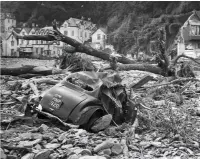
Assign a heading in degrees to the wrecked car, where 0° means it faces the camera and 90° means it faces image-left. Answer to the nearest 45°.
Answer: approximately 225°

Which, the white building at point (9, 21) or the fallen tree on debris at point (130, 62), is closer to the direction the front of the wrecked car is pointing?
the fallen tree on debris

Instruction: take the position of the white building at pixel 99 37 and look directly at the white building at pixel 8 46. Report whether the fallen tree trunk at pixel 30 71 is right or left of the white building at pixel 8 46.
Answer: left

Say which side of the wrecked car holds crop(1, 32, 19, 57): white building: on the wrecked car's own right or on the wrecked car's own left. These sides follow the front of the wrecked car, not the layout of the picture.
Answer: on the wrecked car's own left

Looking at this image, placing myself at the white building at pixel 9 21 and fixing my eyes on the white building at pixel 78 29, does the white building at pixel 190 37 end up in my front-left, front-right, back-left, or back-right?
front-right

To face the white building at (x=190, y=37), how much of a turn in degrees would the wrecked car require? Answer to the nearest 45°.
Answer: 0° — it already faces it

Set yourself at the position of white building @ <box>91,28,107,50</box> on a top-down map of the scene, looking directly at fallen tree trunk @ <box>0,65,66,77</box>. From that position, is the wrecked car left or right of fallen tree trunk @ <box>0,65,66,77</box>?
left

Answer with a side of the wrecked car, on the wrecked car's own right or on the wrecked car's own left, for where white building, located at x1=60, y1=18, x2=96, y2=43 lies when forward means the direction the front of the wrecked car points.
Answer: on the wrecked car's own left

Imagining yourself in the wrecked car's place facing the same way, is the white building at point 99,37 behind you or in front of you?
in front

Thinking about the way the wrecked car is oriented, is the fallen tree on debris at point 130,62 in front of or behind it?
in front

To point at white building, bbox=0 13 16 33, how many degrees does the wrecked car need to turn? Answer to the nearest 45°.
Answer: approximately 90° to its left

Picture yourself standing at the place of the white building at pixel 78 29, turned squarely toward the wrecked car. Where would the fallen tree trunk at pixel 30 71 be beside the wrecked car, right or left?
right
